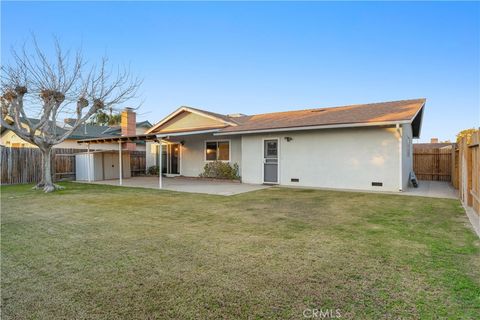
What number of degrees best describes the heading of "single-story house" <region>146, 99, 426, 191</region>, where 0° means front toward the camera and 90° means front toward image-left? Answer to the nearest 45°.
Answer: approximately 180°

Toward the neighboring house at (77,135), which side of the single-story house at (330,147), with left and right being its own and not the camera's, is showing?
left

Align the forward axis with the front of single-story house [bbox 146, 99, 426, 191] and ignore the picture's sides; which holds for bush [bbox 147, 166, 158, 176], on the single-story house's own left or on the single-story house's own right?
on the single-story house's own left
